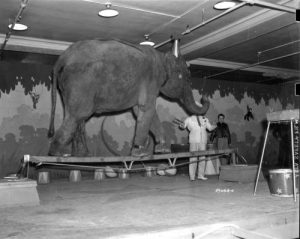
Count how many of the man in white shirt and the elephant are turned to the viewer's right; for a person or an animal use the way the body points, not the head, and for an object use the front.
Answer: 1

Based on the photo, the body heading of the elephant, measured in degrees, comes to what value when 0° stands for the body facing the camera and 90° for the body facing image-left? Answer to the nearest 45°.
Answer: approximately 270°

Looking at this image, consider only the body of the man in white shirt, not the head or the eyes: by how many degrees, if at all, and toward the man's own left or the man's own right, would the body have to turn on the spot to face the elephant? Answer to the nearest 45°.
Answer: approximately 45° to the man's own right
